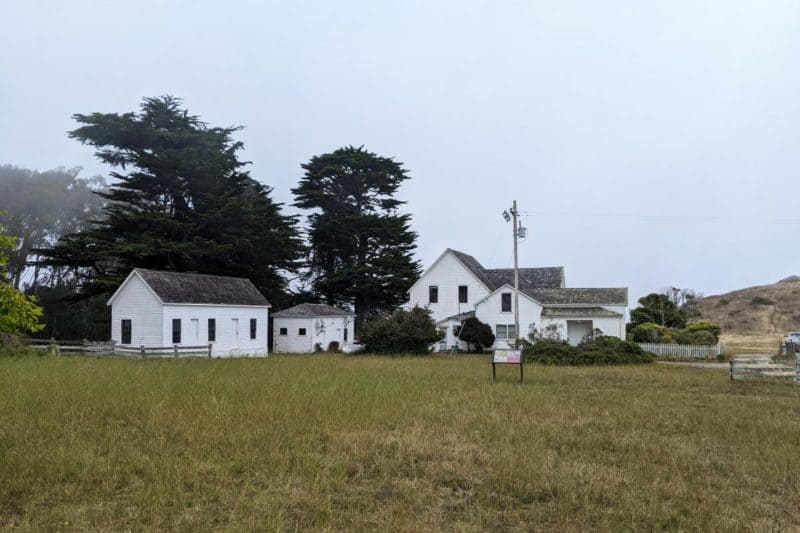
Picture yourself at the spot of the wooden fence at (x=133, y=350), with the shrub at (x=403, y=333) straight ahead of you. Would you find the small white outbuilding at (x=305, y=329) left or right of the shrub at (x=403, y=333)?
left

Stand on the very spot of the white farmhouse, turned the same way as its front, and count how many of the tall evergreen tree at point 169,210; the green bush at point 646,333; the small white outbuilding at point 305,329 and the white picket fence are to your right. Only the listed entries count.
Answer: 2

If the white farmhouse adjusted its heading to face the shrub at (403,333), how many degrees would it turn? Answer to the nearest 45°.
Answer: approximately 45° to its right

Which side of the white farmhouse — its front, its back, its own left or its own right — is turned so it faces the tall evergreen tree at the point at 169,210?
right

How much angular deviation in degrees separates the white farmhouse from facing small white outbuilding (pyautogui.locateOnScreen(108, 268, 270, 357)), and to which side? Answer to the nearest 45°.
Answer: approximately 45° to its right

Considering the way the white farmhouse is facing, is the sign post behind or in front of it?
in front

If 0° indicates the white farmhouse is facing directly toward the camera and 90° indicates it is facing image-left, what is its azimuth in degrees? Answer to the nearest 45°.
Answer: approximately 0°

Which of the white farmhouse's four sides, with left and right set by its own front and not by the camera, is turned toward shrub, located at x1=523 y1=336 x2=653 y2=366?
front

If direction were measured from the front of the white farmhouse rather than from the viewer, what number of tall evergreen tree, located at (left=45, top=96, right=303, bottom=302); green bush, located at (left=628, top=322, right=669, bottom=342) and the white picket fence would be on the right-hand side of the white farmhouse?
1
